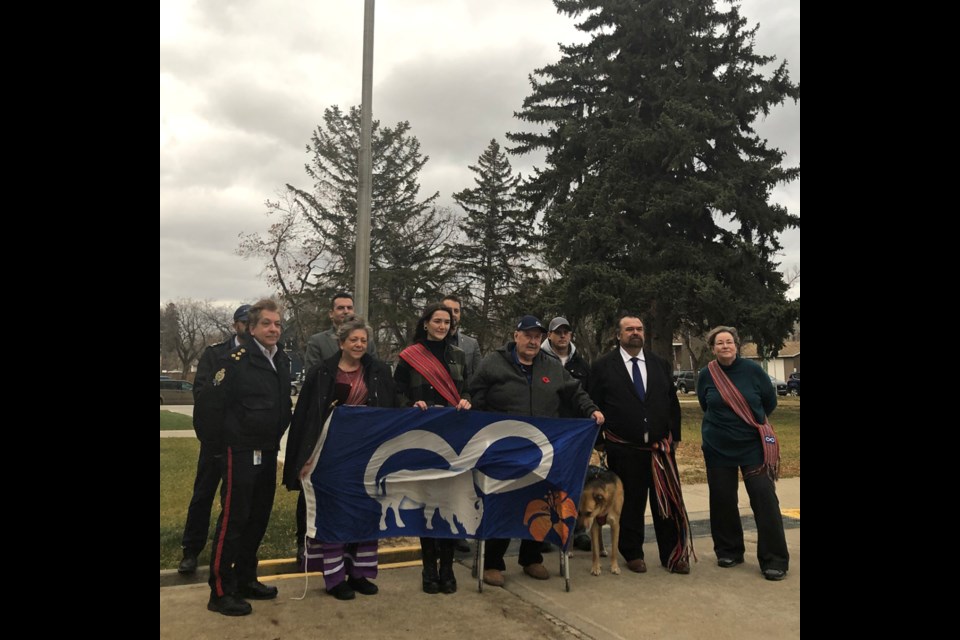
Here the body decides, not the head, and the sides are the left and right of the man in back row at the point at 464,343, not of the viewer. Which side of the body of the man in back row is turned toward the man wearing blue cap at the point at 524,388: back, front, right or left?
front

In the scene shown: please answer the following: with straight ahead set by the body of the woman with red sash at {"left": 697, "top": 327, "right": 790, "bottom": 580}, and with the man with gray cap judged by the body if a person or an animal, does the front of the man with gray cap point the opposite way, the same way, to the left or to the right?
the same way

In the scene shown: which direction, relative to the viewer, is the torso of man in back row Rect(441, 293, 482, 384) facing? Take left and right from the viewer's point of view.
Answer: facing the viewer

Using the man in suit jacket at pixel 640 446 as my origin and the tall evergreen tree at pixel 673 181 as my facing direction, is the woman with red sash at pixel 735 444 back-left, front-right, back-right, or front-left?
front-right

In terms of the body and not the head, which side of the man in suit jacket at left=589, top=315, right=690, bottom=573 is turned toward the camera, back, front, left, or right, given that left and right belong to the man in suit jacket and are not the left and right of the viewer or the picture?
front

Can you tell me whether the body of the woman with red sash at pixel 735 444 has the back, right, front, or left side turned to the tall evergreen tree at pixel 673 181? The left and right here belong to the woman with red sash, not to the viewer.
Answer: back

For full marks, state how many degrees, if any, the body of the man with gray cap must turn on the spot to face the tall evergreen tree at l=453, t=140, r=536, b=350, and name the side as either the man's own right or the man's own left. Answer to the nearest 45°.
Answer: approximately 180°

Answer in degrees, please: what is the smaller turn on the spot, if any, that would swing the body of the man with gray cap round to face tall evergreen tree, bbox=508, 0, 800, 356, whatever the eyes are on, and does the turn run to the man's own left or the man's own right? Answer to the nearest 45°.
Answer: approximately 180°

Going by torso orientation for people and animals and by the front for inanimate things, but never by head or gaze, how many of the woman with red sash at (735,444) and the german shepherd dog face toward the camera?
2

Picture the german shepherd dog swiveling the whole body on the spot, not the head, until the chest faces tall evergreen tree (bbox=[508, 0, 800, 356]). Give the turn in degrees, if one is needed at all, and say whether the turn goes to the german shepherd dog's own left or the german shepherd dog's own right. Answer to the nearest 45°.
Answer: approximately 180°

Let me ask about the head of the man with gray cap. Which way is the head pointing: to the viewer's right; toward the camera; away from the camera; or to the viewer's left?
toward the camera

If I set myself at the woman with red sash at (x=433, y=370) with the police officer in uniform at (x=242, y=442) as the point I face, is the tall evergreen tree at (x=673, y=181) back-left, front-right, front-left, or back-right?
back-right

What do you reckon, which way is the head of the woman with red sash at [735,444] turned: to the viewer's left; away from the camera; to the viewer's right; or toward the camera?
toward the camera

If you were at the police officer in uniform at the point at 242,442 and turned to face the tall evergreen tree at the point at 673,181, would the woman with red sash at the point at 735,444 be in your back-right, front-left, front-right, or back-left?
front-right

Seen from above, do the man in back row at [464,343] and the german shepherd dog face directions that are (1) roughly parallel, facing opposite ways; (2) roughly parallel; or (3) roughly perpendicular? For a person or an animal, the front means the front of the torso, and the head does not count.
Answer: roughly parallel

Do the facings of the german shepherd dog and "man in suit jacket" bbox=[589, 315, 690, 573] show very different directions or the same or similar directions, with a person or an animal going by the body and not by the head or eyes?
same or similar directions

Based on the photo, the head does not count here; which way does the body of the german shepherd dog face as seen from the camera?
toward the camera

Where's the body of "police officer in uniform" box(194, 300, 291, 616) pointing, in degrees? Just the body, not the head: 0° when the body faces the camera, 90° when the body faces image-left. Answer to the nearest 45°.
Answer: approximately 315°
